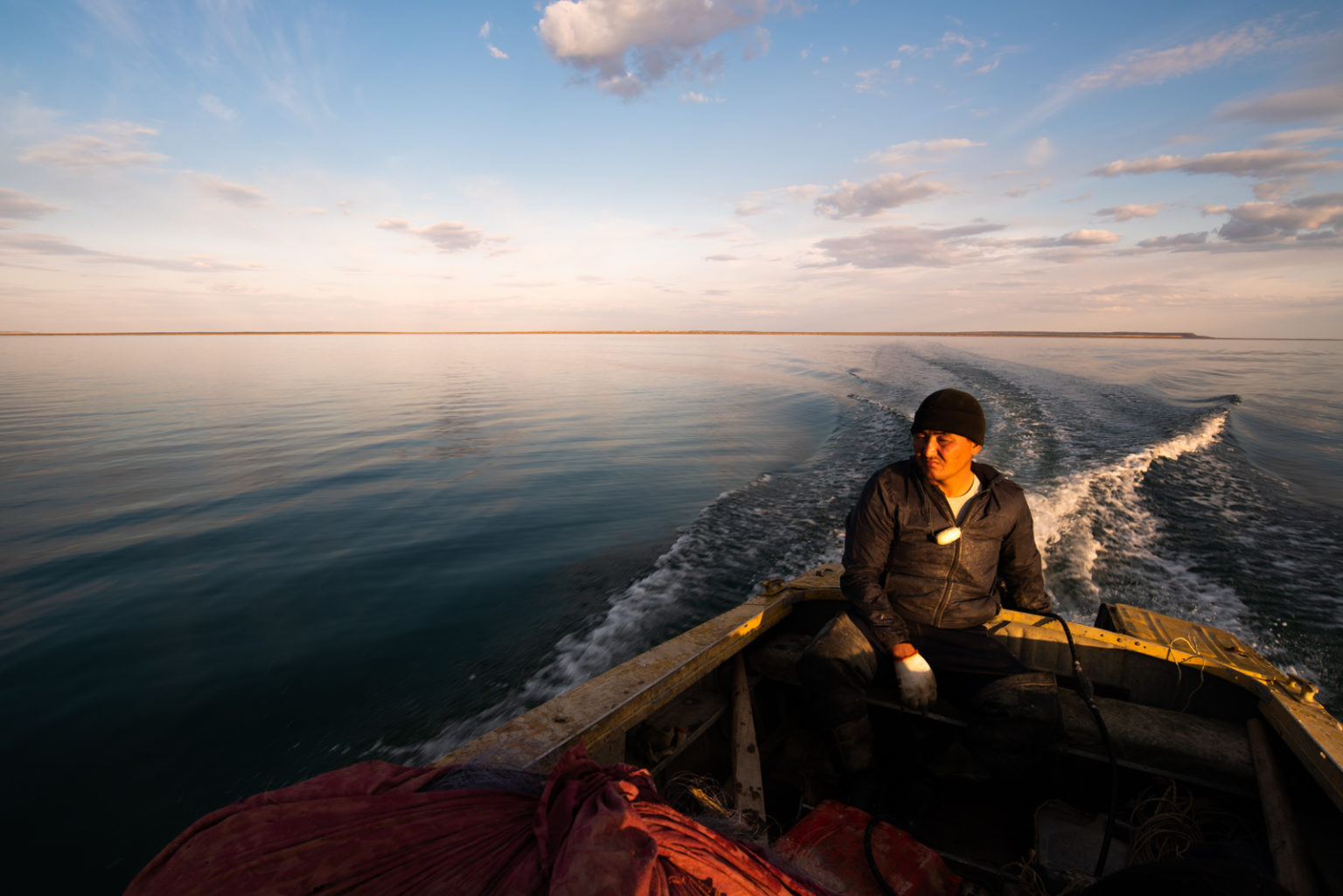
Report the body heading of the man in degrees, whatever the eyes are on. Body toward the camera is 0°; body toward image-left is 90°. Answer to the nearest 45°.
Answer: approximately 0°
